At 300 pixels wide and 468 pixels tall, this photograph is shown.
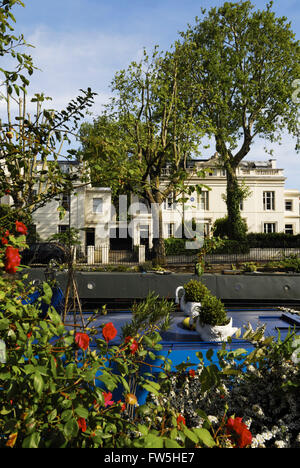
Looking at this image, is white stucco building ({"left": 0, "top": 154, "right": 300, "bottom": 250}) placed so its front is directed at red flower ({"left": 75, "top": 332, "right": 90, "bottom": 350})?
yes

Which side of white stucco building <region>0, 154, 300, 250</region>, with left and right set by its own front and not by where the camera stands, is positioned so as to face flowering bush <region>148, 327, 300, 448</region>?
front

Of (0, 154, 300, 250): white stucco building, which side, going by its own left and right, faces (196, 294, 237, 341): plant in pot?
front

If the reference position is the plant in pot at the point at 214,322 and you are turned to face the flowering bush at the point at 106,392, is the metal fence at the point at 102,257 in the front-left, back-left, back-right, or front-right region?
back-right

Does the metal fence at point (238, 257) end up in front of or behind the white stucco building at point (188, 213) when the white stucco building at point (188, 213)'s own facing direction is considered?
in front

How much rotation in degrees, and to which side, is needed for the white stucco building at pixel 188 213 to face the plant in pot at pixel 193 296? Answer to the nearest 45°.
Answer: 0° — it already faces it

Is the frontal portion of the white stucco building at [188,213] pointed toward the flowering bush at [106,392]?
yes

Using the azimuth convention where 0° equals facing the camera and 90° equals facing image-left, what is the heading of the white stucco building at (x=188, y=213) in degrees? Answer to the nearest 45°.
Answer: approximately 0°
